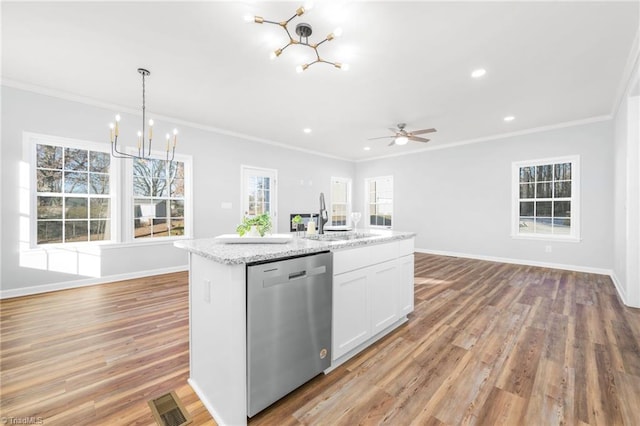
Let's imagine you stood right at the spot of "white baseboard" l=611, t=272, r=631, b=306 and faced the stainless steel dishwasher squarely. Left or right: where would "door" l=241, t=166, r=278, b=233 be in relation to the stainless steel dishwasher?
right

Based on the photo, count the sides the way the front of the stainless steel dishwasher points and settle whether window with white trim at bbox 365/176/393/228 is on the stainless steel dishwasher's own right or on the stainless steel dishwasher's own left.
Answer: on the stainless steel dishwasher's own left

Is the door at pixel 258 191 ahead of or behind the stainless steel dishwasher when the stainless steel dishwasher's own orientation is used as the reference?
behind

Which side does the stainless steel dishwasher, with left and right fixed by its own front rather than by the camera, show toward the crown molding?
back

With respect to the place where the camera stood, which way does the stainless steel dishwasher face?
facing the viewer and to the right of the viewer

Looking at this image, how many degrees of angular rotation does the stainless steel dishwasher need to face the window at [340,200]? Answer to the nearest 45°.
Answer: approximately 135° to its left
